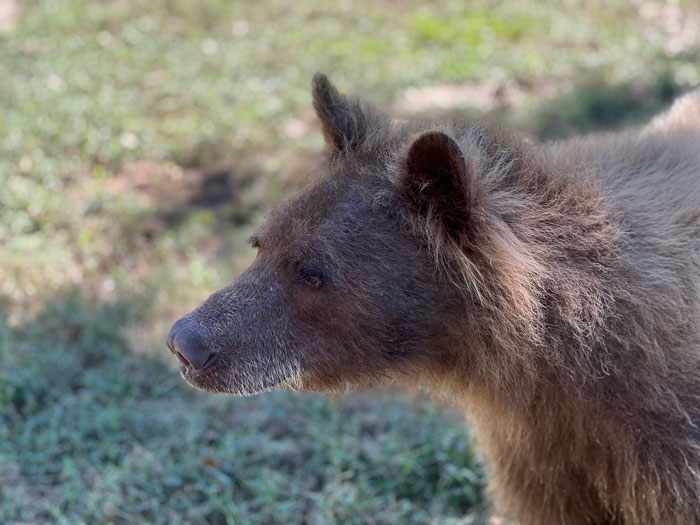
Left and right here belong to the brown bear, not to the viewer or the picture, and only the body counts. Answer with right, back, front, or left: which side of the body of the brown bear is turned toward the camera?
left
